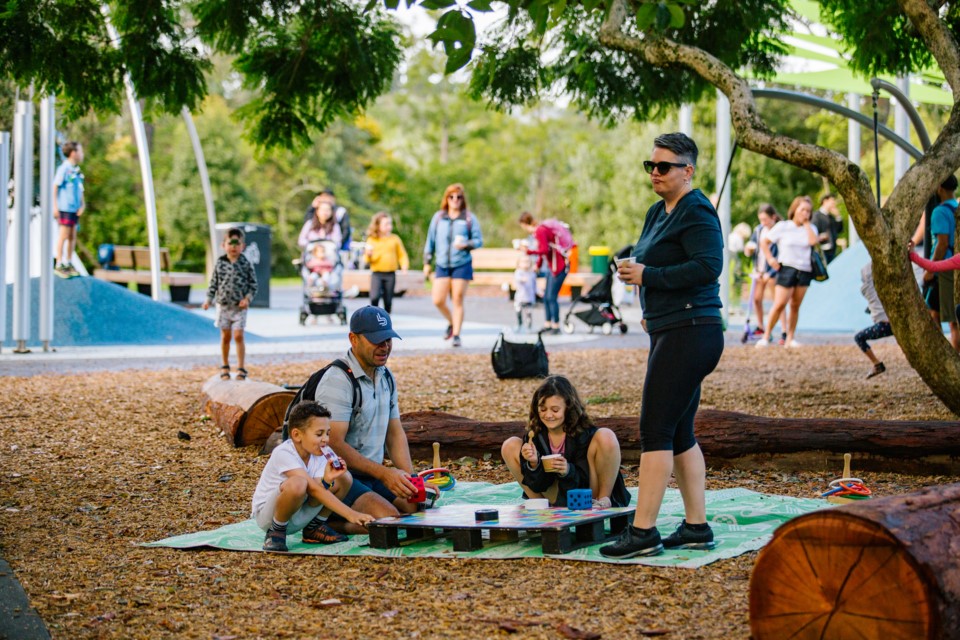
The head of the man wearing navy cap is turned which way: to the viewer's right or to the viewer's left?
to the viewer's right

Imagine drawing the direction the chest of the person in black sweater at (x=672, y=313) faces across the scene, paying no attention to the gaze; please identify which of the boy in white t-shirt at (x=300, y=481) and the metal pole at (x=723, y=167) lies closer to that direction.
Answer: the boy in white t-shirt

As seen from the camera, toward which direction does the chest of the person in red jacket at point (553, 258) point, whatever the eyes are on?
to the viewer's left

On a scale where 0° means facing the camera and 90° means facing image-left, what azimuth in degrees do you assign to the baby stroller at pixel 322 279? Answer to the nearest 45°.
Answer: approximately 0°

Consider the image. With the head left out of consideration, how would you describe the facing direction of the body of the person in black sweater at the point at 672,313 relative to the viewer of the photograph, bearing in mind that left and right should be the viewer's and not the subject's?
facing to the left of the viewer

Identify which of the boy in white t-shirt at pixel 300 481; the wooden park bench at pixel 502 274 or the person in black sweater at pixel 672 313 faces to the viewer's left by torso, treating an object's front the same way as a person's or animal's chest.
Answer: the person in black sweater
